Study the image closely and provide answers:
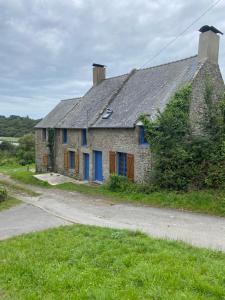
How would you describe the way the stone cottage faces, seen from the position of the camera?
facing the viewer and to the left of the viewer

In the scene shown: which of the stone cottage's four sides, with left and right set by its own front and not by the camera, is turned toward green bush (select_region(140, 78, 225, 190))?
left
